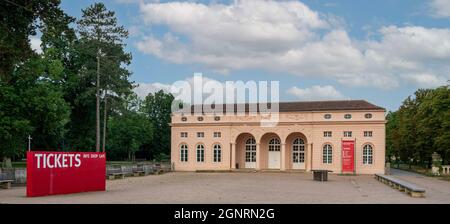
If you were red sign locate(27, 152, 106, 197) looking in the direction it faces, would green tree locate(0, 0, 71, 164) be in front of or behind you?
behind

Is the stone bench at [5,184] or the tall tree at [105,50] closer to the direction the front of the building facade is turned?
the stone bench

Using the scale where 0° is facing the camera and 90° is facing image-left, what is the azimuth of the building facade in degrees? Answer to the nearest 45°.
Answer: approximately 0°

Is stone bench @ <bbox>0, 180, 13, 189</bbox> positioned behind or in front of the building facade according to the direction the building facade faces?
in front

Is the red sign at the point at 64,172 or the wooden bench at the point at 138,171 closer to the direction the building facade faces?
the red sign

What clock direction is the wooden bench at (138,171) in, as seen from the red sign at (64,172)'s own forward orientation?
The wooden bench is roughly at 8 o'clock from the red sign.

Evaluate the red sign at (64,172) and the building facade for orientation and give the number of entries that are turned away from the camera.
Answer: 0

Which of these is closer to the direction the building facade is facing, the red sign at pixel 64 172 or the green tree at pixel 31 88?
the red sign
